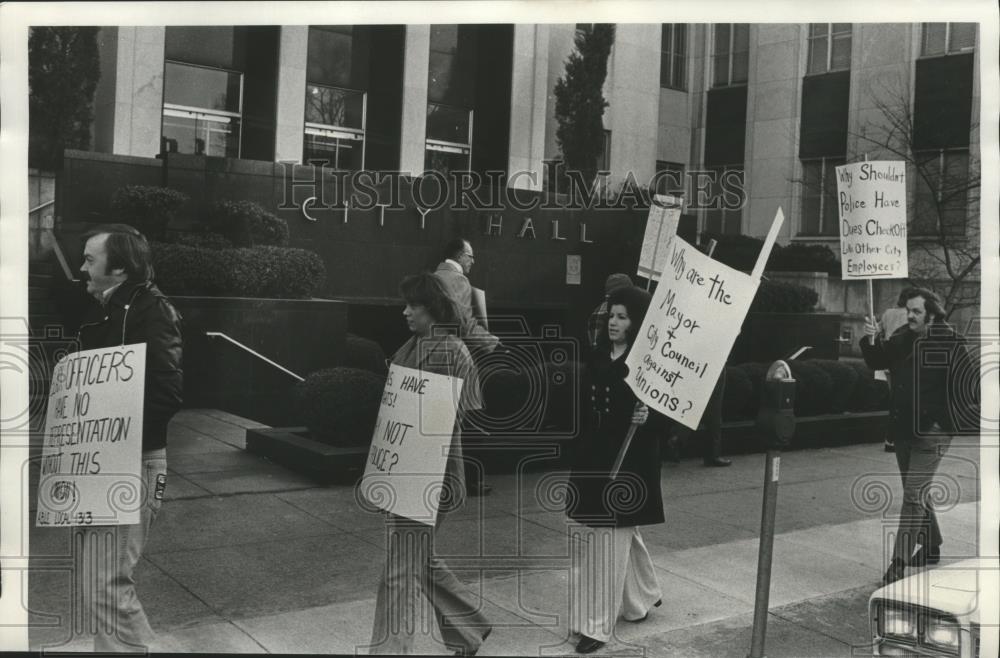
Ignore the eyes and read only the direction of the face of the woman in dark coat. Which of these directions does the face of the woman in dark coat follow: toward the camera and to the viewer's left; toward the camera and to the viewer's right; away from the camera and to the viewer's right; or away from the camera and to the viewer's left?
toward the camera and to the viewer's left

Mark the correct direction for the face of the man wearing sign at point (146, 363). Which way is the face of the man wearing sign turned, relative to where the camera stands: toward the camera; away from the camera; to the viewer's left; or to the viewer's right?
to the viewer's left

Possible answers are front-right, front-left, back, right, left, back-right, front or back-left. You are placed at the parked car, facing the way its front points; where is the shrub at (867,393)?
back-right

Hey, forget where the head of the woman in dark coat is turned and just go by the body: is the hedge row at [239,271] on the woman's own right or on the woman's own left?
on the woman's own right

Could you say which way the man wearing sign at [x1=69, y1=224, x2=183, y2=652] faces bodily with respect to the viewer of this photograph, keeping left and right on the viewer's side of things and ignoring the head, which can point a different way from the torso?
facing to the left of the viewer

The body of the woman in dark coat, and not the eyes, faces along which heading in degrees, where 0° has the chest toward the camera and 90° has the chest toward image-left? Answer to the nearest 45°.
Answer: approximately 45°
